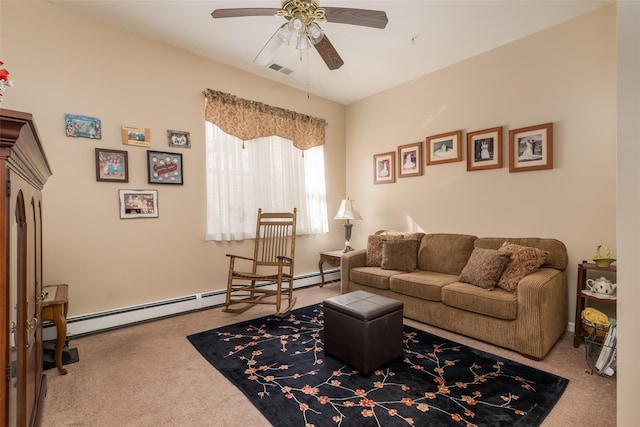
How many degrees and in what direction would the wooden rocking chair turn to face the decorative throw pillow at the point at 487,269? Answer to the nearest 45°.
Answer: approximately 90° to its left

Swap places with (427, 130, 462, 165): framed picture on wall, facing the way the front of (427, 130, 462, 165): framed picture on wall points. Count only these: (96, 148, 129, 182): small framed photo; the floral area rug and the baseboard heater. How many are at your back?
0

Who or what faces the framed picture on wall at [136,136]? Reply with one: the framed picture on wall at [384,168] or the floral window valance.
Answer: the framed picture on wall at [384,168]

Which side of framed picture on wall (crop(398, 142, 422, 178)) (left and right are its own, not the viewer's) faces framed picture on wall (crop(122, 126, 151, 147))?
front

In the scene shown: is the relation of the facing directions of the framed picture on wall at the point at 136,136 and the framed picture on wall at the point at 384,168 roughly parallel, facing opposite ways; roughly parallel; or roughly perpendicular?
roughly perpendicular

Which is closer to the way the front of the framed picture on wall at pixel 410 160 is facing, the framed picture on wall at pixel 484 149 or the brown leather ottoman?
the brown leather ottoman

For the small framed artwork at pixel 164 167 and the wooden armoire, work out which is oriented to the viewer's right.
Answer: the wooden armoire

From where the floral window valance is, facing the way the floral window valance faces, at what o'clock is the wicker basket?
The wicker basket is roughly at 12 o'clock from the floral window valance.

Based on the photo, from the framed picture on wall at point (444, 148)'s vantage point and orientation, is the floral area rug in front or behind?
in front

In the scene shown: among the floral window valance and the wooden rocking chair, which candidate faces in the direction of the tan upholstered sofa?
the floral window valance

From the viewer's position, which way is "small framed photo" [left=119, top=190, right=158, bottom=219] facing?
facing the viewer

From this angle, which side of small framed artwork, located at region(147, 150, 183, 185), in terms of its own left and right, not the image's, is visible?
front

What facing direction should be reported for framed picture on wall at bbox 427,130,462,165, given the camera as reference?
facing the viewer and to the left of the viewer

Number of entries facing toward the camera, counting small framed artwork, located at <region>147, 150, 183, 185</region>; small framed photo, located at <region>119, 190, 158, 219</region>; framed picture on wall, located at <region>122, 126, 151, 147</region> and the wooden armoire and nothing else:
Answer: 3

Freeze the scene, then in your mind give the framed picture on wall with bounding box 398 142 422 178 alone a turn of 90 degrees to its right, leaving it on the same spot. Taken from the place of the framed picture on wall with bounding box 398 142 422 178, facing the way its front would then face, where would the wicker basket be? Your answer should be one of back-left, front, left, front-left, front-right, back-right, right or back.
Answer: back

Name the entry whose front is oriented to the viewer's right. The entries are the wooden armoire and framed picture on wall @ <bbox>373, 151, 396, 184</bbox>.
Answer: the wooden armoire

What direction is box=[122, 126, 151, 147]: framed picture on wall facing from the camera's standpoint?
toward the camera
